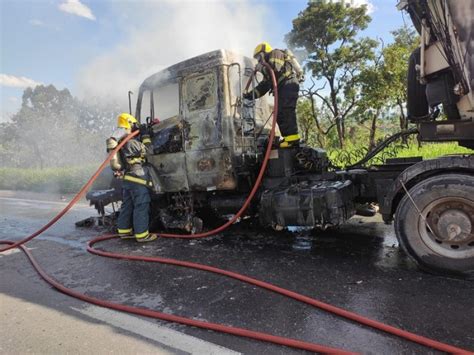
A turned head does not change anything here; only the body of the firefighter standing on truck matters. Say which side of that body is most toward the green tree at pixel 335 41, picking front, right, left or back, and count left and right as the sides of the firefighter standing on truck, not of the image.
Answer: right

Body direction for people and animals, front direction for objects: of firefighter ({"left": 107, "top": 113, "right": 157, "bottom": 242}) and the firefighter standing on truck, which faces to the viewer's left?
the firefighter standing on truck

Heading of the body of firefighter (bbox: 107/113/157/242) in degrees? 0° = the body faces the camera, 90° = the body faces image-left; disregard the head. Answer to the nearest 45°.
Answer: approximately 270°

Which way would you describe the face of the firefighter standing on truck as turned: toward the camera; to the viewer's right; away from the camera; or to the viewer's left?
to the viewer's left

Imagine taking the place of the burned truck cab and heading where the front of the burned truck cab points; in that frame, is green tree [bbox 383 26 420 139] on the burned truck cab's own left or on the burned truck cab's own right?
on the burned truck cab's own right

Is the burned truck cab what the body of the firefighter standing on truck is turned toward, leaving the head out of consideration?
yes

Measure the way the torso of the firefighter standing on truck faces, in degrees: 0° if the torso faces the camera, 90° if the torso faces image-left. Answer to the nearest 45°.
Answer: approximately 90°

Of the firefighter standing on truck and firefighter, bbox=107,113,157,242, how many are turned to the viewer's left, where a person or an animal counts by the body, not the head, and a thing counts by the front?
1

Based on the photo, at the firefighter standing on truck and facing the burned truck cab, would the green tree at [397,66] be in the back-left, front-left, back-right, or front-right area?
back-right

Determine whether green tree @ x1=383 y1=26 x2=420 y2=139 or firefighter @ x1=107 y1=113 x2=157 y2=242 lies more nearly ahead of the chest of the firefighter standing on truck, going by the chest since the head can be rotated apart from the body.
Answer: the firefighter

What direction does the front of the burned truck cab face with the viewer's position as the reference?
facing away from the viewer and to the left of the viewer

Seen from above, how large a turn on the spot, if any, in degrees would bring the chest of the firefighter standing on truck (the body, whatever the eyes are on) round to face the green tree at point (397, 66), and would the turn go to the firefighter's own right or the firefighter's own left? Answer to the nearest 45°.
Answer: approximately 135° to the firefighter's own right

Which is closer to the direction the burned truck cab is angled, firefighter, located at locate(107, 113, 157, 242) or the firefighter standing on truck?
the firefighter

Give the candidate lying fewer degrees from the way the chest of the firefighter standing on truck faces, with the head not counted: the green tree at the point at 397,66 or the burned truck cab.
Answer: the burned truck cab
